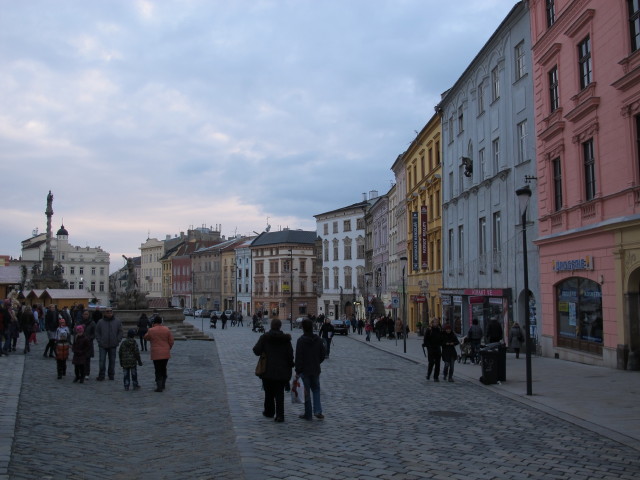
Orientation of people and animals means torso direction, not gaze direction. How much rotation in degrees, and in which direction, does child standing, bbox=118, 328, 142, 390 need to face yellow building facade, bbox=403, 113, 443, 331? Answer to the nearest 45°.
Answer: approximately 45° to their right

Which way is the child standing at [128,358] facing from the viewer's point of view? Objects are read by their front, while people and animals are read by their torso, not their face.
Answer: away from the camera

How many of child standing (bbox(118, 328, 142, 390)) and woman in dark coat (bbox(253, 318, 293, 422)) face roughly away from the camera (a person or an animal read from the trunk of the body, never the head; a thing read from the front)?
2

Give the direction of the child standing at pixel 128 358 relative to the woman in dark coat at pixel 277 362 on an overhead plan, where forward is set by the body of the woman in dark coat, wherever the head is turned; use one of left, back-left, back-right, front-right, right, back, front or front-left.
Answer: front-left

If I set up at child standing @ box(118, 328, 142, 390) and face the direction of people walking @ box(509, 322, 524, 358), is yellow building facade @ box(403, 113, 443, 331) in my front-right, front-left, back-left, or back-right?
front-left

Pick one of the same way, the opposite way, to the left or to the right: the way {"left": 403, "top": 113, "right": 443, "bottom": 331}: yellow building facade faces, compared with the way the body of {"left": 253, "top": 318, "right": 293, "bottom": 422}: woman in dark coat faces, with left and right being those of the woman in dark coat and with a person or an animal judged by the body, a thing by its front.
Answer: to the left

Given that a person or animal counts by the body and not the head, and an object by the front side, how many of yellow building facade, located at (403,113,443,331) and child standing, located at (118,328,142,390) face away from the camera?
1

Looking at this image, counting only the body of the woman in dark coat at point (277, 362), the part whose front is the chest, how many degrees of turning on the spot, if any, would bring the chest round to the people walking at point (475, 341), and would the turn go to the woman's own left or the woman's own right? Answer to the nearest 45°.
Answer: approximately 45° to the woman's own right

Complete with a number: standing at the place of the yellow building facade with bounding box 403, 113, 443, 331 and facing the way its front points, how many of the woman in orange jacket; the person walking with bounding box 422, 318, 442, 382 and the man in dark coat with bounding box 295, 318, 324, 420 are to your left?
3

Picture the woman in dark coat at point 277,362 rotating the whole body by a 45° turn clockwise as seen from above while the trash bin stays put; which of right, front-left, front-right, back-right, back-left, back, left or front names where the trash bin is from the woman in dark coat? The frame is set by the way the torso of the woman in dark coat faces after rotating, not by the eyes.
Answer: front

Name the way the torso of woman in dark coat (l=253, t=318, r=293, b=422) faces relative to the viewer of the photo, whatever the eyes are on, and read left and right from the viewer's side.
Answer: facing away from the viewer

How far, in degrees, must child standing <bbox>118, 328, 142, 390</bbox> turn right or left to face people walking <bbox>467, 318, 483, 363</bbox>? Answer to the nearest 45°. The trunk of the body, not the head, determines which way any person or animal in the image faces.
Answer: approximately 45° to their right

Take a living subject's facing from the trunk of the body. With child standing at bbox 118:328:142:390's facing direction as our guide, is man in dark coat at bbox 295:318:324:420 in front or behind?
behind

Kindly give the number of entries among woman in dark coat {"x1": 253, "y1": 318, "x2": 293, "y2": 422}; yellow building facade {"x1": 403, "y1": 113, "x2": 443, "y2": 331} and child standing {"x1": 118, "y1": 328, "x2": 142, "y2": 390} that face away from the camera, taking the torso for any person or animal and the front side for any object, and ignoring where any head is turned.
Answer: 2

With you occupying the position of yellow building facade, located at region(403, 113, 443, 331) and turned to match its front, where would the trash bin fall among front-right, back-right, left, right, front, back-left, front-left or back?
left

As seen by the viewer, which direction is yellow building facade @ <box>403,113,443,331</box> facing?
to the viewer's left
